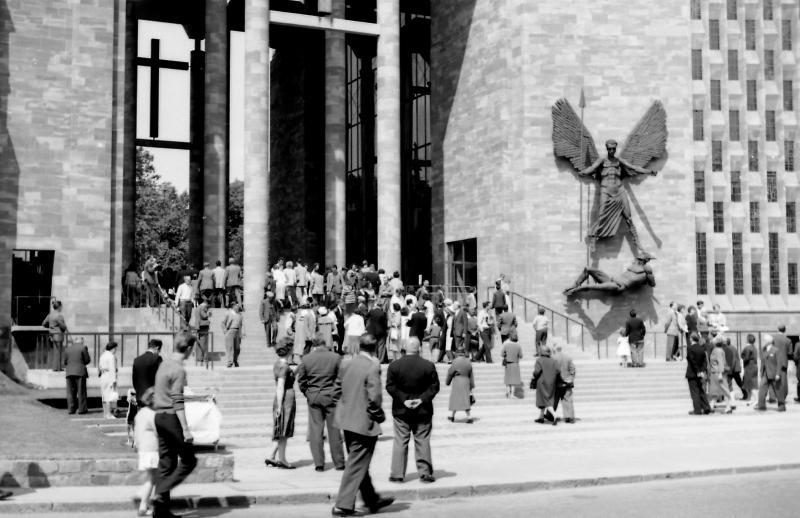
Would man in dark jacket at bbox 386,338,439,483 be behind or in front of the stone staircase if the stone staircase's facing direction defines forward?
in front

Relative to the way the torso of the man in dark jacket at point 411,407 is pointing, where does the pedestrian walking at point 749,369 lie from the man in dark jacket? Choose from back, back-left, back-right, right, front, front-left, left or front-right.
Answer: front-right

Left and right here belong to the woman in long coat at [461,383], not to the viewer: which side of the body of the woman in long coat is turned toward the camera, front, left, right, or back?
back

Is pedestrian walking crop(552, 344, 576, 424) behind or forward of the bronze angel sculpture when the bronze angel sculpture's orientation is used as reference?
forward

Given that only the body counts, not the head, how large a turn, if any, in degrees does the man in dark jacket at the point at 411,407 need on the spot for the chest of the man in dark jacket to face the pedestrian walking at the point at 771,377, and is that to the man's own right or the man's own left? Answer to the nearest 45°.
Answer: approximately 45° to the man's own right

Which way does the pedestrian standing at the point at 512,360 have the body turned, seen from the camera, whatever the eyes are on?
away from the camera

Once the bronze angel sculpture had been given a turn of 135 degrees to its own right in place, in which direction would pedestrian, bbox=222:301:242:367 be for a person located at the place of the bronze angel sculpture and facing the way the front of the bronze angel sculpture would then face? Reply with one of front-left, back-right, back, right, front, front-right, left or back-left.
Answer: left

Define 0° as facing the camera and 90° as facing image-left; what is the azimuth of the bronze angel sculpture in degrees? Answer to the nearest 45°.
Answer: approximately 0°

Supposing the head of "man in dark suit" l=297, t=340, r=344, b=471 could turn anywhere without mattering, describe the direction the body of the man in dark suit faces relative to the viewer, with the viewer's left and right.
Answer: facing away from the viewer

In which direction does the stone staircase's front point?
toward the camera

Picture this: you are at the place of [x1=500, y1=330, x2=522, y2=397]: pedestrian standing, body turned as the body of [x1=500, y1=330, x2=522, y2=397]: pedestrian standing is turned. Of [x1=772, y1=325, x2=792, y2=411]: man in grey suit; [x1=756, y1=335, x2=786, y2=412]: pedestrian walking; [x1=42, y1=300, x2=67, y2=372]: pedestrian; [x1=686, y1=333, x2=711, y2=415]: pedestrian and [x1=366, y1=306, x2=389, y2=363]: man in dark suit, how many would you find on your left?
2

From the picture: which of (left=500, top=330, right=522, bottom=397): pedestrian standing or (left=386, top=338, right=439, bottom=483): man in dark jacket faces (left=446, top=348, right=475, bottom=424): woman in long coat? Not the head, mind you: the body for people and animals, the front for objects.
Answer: the man in dark jacket

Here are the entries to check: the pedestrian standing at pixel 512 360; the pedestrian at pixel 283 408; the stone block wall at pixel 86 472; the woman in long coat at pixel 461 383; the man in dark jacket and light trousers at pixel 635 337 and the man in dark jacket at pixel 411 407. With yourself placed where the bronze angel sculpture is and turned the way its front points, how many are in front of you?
6

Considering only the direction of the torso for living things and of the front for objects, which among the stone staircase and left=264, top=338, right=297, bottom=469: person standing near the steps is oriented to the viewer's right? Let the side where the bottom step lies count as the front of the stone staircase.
the person standing near the steps

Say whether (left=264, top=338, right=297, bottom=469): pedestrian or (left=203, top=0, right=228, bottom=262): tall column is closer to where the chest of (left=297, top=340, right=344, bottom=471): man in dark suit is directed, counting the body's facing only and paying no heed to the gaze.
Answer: the tall column

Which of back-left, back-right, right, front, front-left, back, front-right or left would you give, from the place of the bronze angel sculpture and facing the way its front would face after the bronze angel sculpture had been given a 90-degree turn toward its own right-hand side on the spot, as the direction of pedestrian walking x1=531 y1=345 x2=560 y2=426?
left
